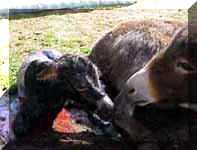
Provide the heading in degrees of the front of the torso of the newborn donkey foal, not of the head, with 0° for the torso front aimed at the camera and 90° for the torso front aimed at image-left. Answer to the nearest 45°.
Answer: approximately 270°
